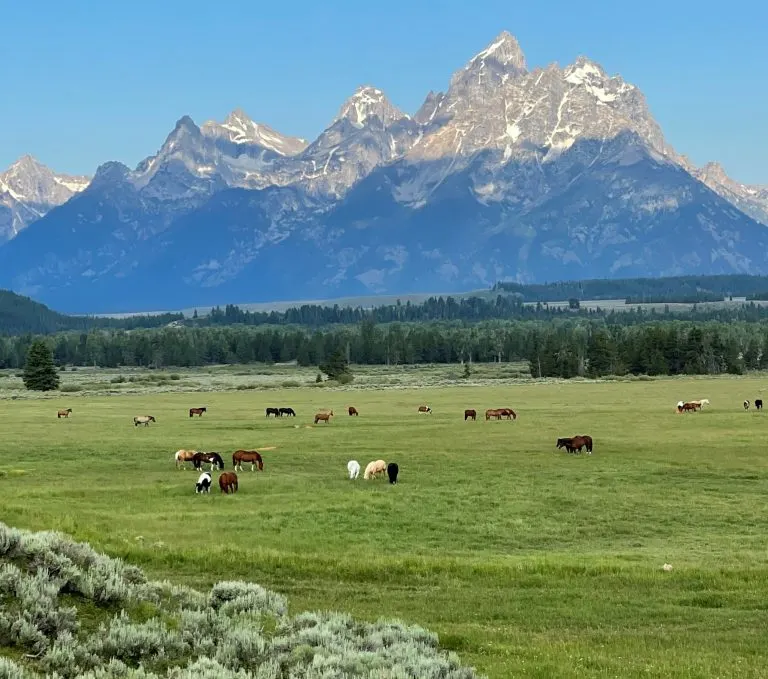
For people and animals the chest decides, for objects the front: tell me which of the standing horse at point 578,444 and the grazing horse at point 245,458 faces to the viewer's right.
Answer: the grazing horse at point 245,458

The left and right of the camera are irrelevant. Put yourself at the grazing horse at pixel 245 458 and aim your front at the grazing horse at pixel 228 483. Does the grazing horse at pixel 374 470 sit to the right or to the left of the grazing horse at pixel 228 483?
left

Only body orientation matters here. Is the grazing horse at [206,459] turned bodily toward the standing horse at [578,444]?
yes

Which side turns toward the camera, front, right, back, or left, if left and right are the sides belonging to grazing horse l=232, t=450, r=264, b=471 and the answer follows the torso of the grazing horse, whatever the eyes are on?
right

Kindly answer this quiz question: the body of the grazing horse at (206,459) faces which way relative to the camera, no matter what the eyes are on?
to the viewer's right

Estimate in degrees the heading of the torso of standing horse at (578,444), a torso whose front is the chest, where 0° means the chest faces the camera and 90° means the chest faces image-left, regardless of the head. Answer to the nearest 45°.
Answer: approximately 90°
